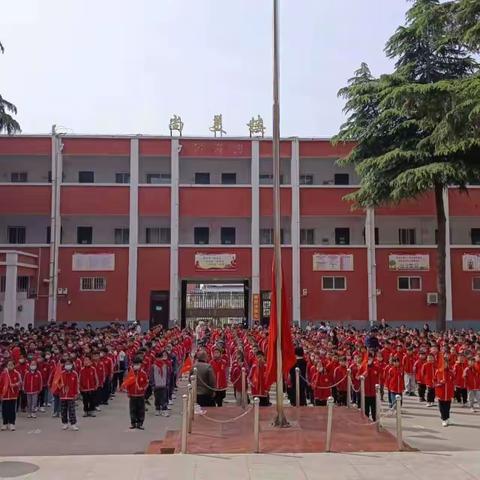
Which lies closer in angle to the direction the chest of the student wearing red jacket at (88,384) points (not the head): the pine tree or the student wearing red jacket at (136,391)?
the student wearing red jacket

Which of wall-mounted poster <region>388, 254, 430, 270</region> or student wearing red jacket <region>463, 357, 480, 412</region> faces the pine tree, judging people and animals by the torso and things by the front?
the wall-mounted poster

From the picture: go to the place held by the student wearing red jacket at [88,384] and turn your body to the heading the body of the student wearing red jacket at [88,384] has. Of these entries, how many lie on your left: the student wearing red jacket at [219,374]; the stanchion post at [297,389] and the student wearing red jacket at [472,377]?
3

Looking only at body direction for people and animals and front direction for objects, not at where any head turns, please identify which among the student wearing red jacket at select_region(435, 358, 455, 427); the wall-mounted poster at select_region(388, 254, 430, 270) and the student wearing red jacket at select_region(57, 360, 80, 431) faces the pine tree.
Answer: the wall-mounted poster

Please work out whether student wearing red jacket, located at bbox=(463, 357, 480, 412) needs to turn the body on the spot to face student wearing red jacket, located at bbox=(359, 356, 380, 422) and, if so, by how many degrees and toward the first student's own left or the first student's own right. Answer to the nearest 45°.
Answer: approximately 45° to the first student's own right

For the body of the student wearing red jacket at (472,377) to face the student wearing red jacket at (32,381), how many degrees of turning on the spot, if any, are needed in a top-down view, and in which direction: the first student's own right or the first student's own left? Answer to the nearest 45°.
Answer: approximately 45° to the first student's own right

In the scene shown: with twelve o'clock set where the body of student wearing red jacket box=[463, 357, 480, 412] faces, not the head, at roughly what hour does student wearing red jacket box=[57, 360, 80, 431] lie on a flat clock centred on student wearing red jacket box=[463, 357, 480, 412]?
student wearing red jacket box=[57, 360, 80, 431] is roughly at 2 o'clock from student wearing red jacket box=[463, 357, 480, 412].

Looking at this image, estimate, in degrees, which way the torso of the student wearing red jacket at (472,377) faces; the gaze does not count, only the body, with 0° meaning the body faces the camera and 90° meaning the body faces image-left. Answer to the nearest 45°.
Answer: approximately 0°

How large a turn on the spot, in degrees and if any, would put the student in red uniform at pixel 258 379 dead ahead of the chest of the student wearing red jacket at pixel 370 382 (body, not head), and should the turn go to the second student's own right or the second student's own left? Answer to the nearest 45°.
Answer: approximately 90° to the second student's own right

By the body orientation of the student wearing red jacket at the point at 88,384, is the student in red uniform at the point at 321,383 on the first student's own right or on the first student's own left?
on the first student's own left

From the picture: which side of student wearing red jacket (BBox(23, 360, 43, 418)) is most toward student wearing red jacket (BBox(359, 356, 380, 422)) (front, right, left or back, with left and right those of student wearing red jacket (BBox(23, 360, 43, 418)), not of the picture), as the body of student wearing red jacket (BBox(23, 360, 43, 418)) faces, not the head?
left
